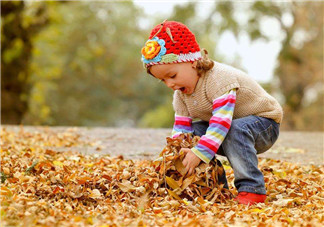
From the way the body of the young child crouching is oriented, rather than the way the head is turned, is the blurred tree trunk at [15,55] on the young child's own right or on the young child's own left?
on the young child's own right

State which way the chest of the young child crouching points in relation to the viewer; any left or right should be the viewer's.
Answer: facing the viewer and to the left of the viewer

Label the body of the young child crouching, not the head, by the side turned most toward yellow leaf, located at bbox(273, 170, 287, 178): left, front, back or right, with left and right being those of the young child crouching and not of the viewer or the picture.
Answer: back

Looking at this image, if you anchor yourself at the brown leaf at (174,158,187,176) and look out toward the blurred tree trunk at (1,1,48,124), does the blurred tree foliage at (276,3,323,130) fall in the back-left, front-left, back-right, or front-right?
front-right

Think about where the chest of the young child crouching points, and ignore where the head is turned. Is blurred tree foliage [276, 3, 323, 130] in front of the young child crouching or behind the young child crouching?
behind
